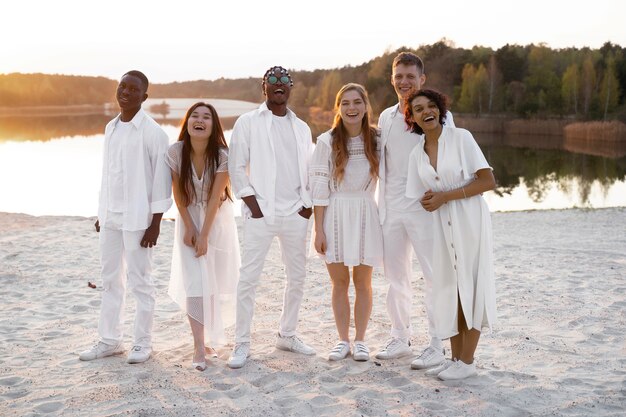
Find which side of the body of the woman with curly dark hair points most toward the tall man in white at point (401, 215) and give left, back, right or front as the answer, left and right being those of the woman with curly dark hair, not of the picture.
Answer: right

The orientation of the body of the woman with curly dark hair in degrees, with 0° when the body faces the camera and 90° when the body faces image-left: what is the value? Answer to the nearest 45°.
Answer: approximately 45°

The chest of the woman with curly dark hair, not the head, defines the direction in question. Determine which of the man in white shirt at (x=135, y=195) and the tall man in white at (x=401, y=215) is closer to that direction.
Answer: the man in white shirt

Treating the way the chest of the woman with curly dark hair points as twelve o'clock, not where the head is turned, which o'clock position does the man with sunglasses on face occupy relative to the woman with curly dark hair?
The man with sunglasses on face is roughly at 2 o'clock from the woman with curly dark hair.

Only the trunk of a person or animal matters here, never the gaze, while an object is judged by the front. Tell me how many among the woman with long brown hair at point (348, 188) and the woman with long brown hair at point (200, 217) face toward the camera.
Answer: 2

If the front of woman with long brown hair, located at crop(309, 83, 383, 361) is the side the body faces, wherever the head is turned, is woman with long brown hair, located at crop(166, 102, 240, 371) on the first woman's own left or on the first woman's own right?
on the first woman's own right
